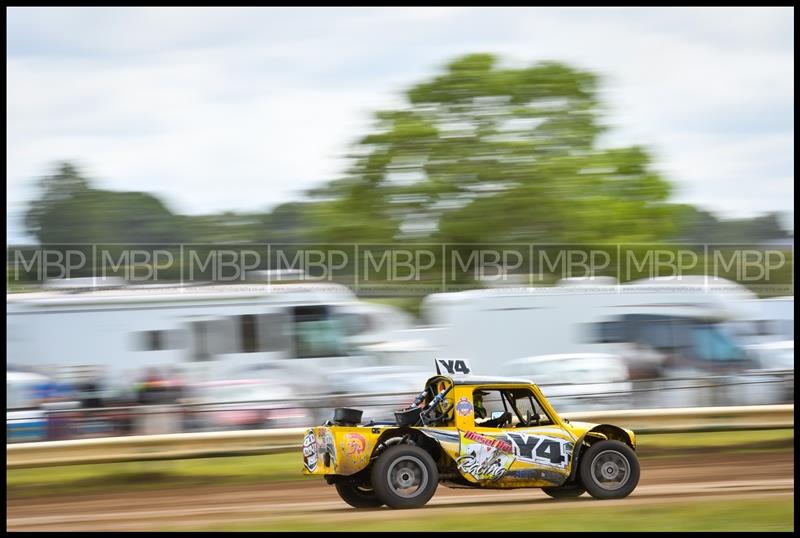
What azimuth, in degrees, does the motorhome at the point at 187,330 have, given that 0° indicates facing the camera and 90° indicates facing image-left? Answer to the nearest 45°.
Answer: approximately 270°

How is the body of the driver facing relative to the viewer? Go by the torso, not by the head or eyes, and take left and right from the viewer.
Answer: facing to the right of the viewer

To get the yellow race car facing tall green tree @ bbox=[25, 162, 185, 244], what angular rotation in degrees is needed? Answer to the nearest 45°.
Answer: approximately 135° to its left

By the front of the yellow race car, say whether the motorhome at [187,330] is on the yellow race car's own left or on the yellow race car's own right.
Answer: on the yellow race car's own left

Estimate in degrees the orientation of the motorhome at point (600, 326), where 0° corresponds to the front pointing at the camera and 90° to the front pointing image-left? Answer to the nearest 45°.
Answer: approximately 270°

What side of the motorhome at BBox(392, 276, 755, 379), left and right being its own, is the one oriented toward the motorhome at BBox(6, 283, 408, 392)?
back

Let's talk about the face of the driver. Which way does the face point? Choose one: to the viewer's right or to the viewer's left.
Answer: to the viewer's right

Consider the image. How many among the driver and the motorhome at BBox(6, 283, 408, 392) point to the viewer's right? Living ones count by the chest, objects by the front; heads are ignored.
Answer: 2

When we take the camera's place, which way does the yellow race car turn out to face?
facing to the right of the viewer

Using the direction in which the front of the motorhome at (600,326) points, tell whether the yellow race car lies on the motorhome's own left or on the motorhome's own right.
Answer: on the motorhome's own right
